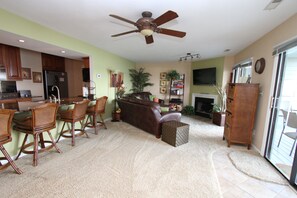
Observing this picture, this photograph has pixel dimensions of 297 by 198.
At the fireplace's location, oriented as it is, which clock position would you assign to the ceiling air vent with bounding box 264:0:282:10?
The ceiling air vent is roughly at 10 o'clock from the fireplace.

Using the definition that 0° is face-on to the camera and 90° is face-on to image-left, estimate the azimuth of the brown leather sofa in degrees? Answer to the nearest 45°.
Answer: approximately 225°

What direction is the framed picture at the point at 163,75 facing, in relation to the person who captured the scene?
facing the viewer

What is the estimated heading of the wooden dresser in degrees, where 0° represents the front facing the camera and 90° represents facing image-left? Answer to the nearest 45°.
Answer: approximately 90°

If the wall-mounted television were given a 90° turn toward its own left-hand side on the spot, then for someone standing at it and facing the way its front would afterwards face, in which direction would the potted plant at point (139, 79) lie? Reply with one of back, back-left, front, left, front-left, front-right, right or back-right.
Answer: back-right

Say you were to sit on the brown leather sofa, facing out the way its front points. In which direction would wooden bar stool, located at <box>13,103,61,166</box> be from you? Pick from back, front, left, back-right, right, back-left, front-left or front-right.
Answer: back

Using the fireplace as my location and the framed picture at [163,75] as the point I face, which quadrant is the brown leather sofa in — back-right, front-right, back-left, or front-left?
front-left

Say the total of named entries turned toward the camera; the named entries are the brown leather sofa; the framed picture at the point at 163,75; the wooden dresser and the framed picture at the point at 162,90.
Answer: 2

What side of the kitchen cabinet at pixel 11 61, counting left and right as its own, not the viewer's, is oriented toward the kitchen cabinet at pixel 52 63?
left

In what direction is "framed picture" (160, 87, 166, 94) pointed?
toward the camera

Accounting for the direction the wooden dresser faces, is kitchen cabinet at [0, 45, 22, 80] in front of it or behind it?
in front

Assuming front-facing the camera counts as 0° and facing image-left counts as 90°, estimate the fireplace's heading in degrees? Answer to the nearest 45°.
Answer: approximately 45°

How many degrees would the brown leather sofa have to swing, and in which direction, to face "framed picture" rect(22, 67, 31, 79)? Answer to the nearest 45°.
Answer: approximately 135° to its left

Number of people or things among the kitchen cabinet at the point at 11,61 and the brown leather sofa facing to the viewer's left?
0

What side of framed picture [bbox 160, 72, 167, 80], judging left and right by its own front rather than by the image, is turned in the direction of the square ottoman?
front
